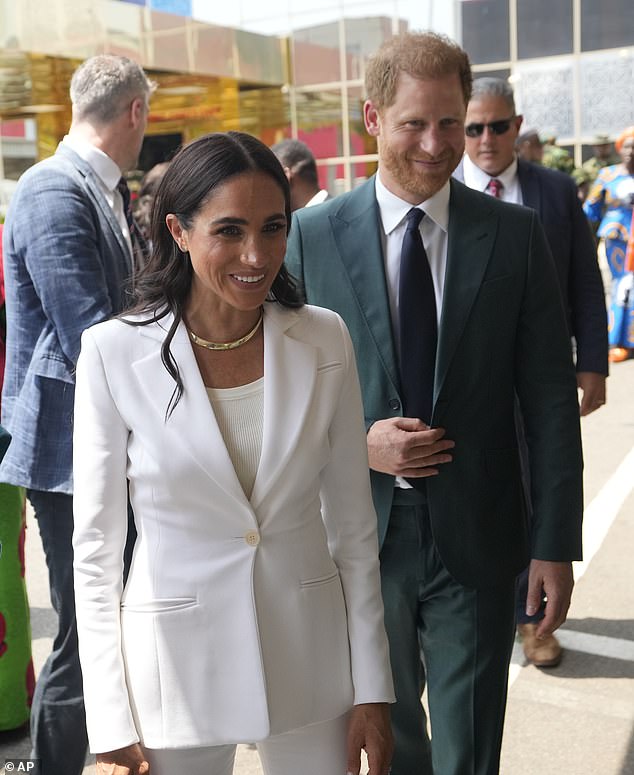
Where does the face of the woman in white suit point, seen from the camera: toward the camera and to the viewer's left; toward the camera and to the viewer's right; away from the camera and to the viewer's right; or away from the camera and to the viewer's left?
toward the camera and to the viewer's right

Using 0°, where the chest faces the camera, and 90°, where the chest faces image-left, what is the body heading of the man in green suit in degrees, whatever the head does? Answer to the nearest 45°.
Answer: approximately 0°

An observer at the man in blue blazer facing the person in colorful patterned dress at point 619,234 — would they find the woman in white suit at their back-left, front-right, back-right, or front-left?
back-right

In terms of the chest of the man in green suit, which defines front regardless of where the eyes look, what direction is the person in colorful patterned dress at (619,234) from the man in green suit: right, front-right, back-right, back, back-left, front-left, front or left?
back

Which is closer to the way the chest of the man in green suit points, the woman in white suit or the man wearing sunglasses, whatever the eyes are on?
the woman in white suit

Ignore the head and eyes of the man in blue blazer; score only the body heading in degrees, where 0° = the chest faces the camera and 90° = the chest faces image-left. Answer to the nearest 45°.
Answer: approximately 270°

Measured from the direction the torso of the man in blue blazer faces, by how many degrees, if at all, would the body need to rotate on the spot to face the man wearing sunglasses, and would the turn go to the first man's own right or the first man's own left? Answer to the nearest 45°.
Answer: approximately 45° to the first man's own left

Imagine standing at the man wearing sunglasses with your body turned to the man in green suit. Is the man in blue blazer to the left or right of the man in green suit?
right

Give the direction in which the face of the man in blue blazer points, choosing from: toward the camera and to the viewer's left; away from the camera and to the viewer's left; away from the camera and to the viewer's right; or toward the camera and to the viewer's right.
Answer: away from the camera and to the viewer's right
